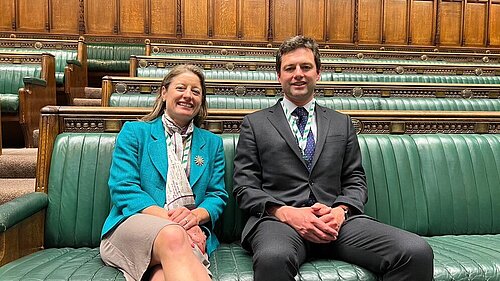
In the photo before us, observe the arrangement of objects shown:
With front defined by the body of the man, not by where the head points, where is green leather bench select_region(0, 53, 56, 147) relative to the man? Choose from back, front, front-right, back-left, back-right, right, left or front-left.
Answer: back-right

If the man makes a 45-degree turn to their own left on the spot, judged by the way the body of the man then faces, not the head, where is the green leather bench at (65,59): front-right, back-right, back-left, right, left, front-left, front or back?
back

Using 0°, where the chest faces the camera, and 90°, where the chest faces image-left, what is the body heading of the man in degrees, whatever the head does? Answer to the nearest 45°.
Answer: approximately 0°

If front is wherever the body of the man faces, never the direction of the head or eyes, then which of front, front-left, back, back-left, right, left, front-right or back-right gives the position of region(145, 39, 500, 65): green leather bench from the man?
back

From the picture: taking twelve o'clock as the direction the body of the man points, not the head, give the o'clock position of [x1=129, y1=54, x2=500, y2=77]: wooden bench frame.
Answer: The wooden bench frame is roughly at 6 o'clock from the man.

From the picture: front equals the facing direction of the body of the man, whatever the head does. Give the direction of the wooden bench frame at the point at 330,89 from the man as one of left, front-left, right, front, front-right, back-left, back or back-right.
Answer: back
